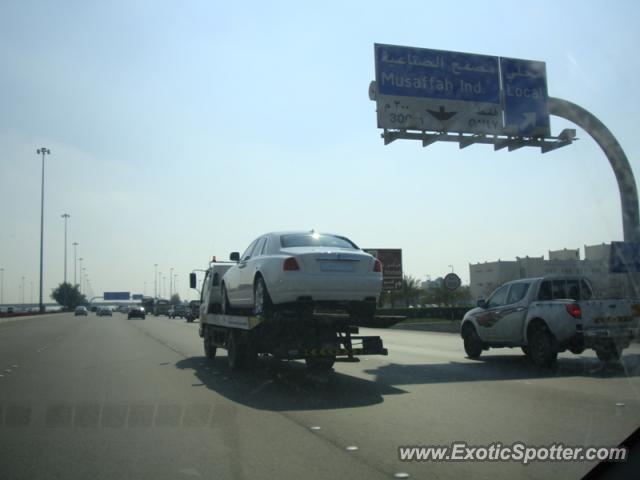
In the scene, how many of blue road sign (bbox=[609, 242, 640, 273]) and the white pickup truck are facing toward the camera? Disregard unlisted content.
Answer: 1

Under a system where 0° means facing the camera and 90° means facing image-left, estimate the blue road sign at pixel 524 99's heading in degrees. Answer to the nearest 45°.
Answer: approximately 0°

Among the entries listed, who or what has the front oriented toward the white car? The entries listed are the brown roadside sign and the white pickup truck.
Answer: the brown roadside sign

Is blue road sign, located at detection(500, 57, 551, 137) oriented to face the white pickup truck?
yes

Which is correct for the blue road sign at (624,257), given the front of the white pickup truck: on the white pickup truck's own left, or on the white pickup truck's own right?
on the white pickup truck's own right

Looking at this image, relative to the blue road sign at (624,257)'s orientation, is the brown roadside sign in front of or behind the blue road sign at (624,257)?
behind

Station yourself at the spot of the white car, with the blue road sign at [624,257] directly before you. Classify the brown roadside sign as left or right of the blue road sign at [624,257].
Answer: left

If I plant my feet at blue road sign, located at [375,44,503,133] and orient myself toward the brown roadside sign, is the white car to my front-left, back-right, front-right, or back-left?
back-left
